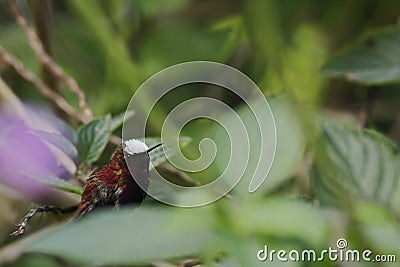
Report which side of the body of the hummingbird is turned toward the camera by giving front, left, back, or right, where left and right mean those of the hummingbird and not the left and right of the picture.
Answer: right
